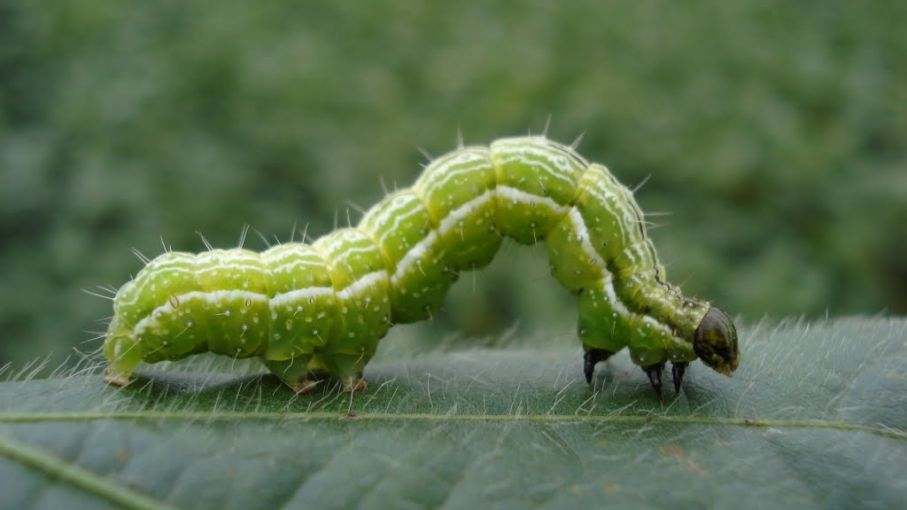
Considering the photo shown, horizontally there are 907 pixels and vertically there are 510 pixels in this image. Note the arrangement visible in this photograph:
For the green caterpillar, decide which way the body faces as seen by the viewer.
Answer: to the viewer's right
